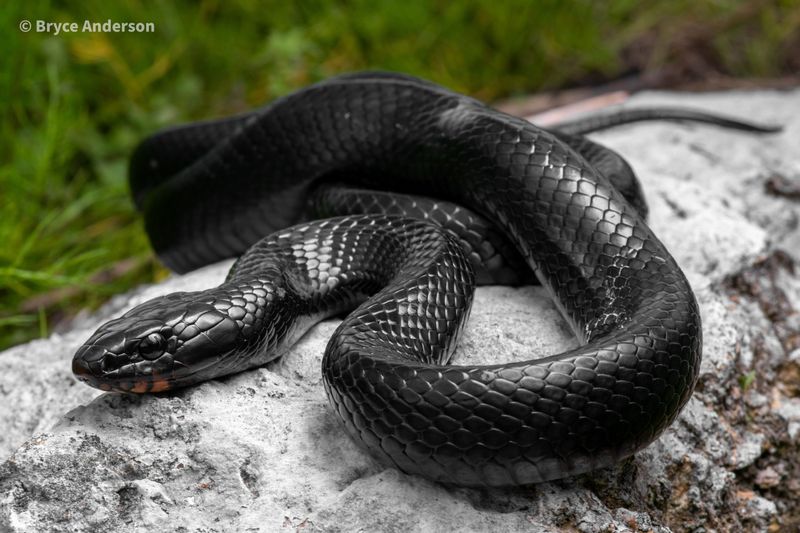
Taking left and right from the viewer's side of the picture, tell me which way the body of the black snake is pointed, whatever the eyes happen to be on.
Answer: facing the viewer and to the left of the viewer
